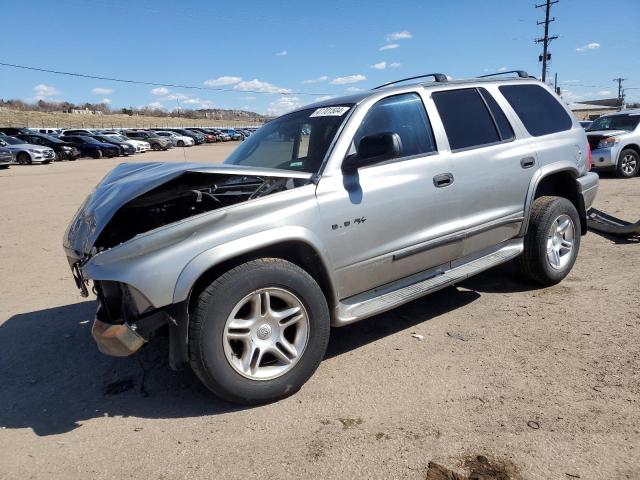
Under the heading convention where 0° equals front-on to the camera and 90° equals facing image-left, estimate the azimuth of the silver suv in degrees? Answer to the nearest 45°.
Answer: approximately 45°

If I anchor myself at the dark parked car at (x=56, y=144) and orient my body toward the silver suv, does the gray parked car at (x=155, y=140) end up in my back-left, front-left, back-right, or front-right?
back-left

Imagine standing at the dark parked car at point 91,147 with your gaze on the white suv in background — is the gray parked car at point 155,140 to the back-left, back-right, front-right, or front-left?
back-left

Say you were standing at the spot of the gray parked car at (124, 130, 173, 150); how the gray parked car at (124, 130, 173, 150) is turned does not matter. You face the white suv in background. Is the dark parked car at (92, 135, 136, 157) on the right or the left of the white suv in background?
right

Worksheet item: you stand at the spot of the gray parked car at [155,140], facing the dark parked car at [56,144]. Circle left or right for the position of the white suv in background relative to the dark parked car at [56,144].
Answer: left

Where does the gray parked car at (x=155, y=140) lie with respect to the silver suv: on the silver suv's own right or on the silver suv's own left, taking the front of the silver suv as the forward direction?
on the silver suv's own right
